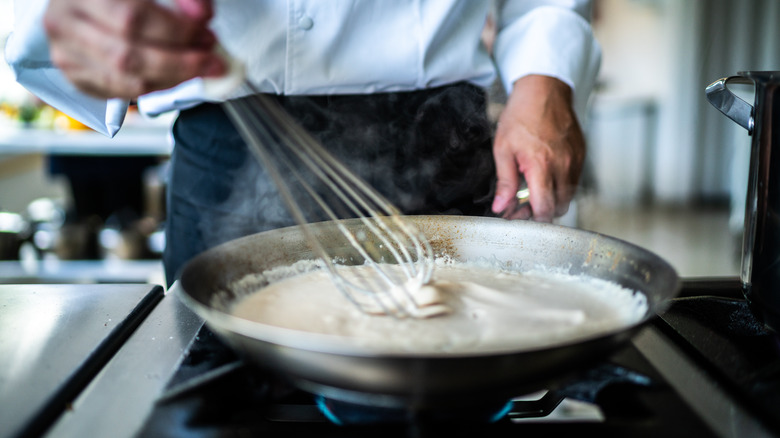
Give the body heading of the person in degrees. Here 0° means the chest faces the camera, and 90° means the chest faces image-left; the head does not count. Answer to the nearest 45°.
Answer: approximately 0°

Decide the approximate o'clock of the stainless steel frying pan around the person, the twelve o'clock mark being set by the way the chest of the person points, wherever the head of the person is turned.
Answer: The stainless steel frying pan is roughly at 12 o'clock from the person.
